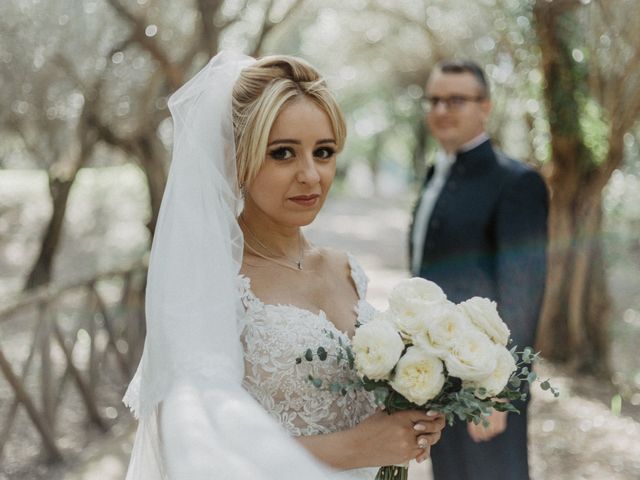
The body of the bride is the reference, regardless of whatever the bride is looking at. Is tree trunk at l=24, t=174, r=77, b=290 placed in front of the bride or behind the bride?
behind

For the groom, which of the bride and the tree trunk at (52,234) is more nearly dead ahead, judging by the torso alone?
the bride

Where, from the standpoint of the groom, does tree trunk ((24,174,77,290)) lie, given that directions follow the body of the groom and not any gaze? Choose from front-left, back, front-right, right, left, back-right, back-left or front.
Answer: right

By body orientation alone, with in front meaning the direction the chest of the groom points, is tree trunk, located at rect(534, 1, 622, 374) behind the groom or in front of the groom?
behind

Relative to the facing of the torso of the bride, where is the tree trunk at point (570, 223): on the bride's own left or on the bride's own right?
on the bride's own left

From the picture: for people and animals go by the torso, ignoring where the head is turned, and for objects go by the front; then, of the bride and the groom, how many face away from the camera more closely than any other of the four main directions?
0

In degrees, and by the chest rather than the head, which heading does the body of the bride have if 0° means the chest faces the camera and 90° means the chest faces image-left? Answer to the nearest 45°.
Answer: approximately 315°

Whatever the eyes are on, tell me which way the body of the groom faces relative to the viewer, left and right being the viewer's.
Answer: facing the viewer and to the left of the viewer
